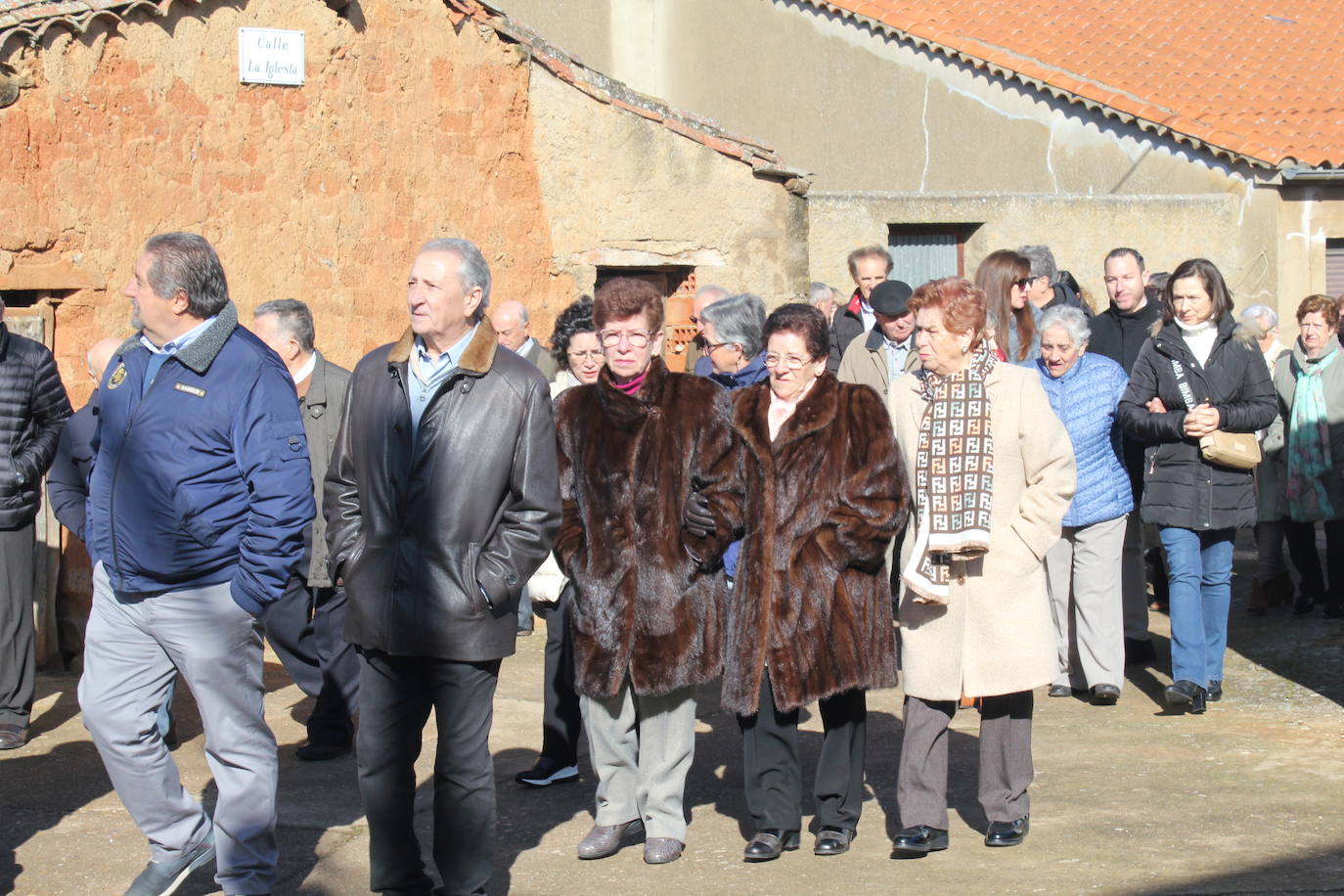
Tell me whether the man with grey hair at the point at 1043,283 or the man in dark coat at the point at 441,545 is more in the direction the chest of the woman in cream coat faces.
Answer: the man in dark coat

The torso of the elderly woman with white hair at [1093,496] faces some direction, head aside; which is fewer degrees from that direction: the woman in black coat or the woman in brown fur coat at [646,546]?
the woman in brown fur coat

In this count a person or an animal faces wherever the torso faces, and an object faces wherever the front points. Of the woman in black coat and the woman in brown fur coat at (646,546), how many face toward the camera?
2

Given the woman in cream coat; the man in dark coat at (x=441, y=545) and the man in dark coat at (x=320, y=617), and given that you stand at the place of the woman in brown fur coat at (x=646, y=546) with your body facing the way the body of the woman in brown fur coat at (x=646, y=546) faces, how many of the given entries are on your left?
1

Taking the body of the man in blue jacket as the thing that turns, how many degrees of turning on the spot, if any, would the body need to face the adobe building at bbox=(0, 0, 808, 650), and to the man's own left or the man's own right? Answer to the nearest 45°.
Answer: approximately 135° to the man's own right

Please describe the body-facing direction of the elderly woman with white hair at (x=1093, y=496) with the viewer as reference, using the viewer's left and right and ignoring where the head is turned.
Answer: facing the viewer and to the left of the viewer

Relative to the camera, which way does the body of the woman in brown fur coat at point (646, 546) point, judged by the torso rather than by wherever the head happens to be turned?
toward the camera

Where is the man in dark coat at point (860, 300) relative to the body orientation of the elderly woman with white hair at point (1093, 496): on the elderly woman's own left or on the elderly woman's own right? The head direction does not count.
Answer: on the elderly woman's own right

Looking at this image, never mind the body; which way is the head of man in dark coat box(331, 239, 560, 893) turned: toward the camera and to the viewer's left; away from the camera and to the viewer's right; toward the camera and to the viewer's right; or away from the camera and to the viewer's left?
toward the camera and to the viewer's left

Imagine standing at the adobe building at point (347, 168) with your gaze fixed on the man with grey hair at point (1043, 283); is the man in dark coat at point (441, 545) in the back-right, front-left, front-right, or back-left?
front-right

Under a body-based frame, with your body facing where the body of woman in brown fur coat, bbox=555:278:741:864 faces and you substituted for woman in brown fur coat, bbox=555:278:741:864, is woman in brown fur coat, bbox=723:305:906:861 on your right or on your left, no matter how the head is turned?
on your left

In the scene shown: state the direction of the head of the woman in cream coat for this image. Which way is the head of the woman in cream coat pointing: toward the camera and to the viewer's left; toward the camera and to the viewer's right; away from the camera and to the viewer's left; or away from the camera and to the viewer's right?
toward the camera and to the viewer's left

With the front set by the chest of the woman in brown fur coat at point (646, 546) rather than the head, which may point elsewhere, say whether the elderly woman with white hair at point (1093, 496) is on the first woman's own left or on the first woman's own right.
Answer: on the first woman's own left

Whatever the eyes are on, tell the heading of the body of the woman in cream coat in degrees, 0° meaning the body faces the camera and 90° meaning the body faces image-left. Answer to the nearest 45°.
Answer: approximately 45°

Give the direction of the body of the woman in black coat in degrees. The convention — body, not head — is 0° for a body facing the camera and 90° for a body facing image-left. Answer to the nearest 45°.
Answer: approximately 0°
